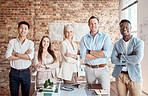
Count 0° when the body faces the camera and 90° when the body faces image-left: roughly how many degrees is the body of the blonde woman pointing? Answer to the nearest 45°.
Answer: approximately 315°

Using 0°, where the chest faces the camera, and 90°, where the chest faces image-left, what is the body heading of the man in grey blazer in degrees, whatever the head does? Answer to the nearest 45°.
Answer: approximately 0°

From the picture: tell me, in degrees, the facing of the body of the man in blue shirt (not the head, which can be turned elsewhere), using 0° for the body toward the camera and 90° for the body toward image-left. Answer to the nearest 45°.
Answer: approximately 0°

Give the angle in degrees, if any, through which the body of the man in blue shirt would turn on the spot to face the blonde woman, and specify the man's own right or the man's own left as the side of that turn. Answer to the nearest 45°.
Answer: approximately 135° to the man's own right
